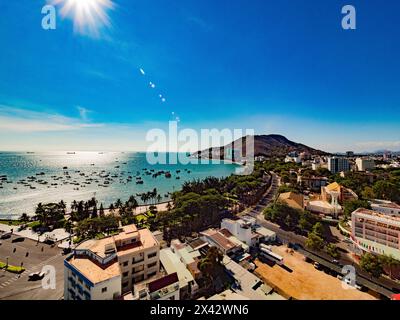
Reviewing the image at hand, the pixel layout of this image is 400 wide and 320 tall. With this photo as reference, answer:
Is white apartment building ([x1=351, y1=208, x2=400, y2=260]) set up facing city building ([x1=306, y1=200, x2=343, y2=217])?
no

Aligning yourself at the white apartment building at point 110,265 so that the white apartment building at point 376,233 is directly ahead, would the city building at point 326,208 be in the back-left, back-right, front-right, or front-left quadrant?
front-left

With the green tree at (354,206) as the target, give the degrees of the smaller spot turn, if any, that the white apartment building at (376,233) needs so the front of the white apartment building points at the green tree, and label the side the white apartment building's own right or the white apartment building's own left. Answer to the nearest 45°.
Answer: approximately 135° to the white apartment building's own right

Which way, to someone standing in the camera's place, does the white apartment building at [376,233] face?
facing the viewer and to the left of the viewer

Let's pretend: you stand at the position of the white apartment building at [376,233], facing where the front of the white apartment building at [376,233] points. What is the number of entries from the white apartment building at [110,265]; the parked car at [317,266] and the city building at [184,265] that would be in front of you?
3

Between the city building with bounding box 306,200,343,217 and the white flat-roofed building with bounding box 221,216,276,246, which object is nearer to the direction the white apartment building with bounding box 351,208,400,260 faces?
the white flat-roofed building

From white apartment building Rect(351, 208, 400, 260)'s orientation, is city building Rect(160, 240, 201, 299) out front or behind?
out front

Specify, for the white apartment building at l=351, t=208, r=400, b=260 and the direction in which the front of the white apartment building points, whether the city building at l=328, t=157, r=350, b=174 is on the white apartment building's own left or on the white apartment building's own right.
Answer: on the white apartment building's own right

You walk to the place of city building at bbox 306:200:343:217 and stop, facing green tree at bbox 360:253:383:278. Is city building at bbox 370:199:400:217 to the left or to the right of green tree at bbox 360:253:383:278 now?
left

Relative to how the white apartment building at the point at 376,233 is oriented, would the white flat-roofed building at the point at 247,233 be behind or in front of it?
in front

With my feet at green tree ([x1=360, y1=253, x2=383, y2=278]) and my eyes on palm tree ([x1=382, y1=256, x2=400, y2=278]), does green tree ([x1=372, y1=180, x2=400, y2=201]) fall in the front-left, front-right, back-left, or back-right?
front-left

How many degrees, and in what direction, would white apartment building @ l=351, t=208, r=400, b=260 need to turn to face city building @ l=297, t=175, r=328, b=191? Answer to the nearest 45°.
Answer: approximately 135° to its right

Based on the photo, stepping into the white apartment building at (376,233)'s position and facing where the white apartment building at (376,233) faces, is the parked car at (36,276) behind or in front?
in front

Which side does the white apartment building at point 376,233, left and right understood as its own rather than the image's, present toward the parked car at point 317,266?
front

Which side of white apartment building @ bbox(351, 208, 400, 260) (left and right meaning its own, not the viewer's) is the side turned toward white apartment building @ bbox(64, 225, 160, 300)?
front

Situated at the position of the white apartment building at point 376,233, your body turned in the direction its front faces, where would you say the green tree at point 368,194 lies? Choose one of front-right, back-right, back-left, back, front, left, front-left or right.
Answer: back-right

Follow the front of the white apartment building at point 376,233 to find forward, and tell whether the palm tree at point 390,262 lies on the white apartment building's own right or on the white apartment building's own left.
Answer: on the white apartment building's own left

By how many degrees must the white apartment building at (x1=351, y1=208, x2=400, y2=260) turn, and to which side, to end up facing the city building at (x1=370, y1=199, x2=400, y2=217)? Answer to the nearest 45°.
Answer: approximately 135° to its right

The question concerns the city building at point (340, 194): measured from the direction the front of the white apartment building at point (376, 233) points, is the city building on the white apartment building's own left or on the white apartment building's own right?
on the white apartment building's own right
